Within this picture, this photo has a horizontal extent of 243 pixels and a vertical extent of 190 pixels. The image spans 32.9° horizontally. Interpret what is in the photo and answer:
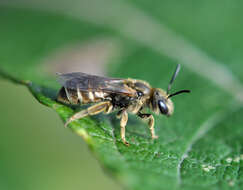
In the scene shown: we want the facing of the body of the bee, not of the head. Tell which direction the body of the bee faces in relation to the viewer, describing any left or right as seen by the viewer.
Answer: facing to the right of the viewer
